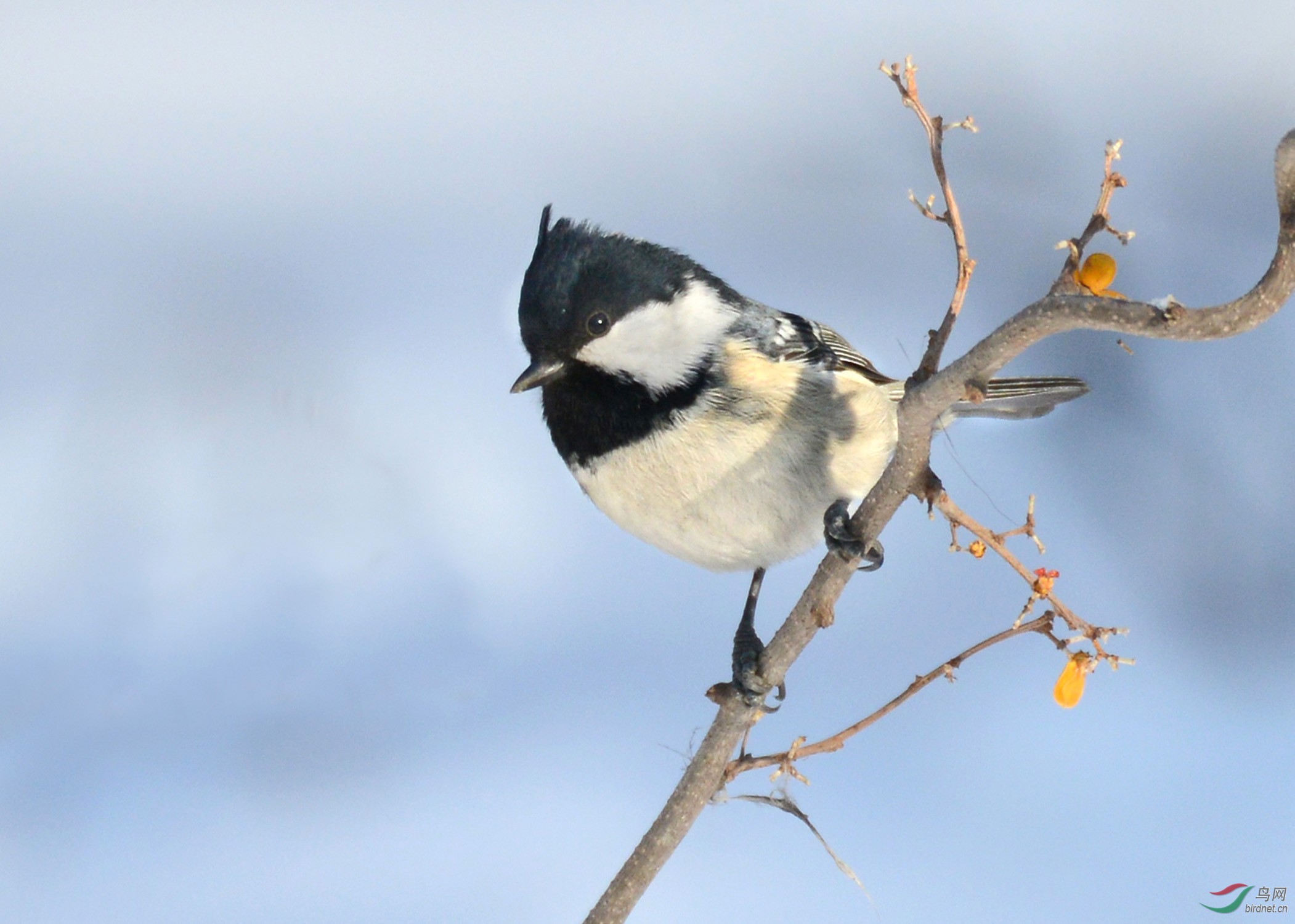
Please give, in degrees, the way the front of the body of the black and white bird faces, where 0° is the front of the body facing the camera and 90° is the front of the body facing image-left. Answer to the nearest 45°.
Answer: approximately 45°
